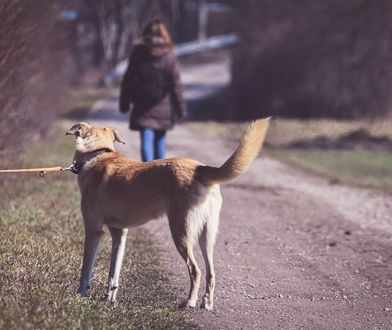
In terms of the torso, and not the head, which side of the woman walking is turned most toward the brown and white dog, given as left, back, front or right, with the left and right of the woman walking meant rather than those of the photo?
back

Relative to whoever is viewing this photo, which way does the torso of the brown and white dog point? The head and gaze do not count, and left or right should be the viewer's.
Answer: facing away from the viewer and to the left of the viewer

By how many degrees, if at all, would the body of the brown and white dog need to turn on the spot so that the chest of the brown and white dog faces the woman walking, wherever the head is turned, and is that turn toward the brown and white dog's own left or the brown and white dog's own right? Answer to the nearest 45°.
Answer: approximately 45° to the brown and white dog's own right

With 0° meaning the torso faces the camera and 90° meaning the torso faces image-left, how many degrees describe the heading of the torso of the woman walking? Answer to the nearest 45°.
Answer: approximately 180°
